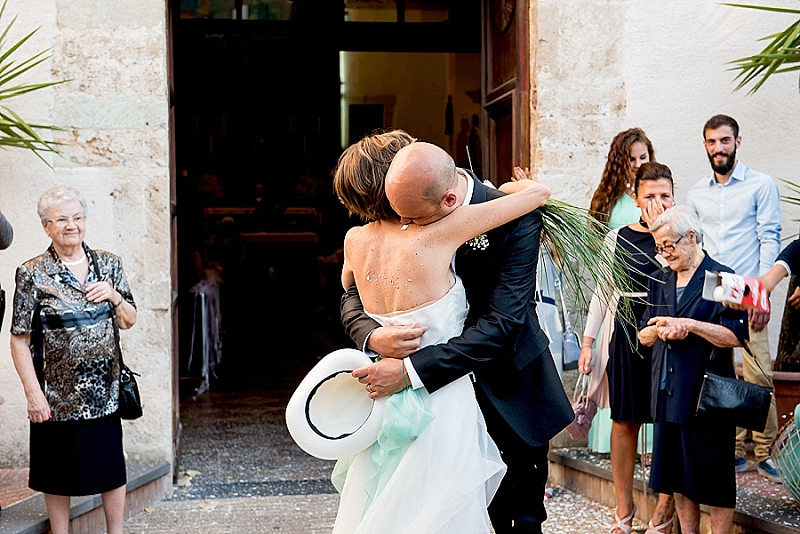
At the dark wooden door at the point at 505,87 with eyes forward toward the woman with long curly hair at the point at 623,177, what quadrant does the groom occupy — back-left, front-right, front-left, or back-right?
front-right

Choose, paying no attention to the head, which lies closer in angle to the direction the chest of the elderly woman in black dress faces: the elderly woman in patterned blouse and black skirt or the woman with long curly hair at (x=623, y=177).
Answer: the elderly woman in patterned blouse and black skirt

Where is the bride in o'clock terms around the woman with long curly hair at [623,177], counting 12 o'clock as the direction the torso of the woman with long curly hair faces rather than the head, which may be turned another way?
The bride is roughly at 2 o'clock from the woman with long curly hair.

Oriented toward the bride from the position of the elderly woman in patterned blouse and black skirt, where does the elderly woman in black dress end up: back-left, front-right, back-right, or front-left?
front-left

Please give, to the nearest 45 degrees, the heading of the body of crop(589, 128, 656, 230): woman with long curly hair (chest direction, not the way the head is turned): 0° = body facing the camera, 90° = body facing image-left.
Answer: approximately 315°

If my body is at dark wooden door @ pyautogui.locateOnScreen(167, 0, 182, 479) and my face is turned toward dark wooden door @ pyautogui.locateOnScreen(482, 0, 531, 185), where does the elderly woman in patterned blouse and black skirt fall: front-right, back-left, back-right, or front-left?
back-right

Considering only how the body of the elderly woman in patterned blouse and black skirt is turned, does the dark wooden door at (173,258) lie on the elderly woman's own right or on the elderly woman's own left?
on the elderly woman's own left

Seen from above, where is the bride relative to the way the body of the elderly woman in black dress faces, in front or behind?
in front

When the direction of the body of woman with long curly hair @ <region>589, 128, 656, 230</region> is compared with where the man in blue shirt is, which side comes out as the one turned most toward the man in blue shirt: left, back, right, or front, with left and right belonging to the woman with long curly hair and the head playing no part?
left

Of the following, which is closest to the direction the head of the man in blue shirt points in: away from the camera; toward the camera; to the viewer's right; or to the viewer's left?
toward the camera

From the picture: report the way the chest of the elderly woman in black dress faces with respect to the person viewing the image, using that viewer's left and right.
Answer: facing the viewer and to the left of the viewer

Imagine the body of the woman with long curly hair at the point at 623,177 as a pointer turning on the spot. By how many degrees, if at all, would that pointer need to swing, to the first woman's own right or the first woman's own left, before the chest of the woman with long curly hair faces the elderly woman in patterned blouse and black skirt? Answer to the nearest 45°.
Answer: approximately 90° to the first woman's own right

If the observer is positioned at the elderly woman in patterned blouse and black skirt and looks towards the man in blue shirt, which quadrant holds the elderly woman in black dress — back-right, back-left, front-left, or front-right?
front-right

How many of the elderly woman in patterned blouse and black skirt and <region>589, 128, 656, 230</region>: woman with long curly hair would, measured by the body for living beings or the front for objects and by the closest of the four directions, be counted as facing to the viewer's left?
0

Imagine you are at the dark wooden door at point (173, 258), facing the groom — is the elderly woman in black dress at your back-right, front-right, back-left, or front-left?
front-left

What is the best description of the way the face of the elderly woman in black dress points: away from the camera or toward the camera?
toward the camera
